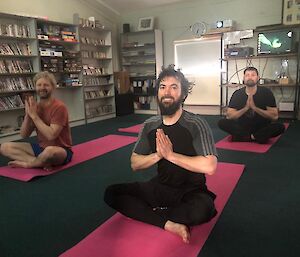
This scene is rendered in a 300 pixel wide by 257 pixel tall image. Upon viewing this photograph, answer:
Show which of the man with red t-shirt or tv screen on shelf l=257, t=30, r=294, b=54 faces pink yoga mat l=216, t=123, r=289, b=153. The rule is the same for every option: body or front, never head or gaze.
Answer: the tv screen on shelf

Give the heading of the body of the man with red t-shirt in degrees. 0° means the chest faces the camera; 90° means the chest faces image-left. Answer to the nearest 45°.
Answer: approximately 45°

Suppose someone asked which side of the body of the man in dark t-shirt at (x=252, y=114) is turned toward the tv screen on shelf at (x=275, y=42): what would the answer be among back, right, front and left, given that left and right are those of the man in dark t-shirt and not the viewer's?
back

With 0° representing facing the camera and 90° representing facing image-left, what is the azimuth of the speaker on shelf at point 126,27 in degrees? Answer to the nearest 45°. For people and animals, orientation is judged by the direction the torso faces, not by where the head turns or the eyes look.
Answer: approximately 0°

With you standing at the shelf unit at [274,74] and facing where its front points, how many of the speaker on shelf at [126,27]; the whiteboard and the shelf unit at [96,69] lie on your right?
3

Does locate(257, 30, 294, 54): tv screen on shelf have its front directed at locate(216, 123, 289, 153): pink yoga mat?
yes
